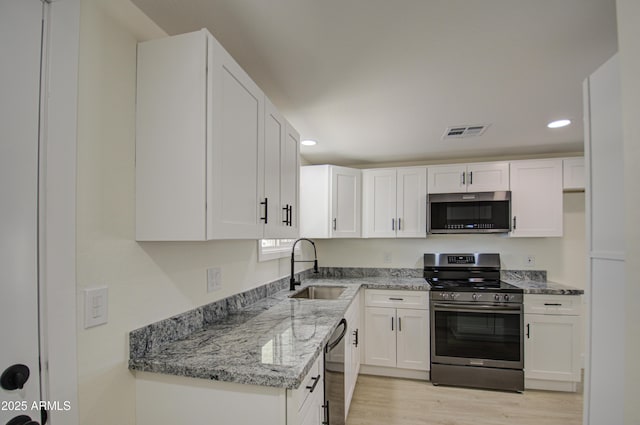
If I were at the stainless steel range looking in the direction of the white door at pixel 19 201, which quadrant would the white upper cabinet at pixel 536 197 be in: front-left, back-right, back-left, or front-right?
back-left

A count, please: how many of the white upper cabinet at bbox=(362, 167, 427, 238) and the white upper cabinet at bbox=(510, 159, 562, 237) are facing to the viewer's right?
0

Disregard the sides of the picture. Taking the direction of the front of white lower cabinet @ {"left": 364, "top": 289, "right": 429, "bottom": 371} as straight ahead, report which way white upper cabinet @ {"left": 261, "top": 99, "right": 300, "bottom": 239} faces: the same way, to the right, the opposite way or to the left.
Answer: to the left

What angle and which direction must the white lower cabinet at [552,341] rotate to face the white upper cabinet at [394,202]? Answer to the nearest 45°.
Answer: approximately 90° to its right

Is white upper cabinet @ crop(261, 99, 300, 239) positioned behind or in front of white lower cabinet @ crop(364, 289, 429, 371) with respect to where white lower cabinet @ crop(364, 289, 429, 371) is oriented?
in front

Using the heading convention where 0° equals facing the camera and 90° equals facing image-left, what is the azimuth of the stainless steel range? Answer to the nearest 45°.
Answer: approximately 0°

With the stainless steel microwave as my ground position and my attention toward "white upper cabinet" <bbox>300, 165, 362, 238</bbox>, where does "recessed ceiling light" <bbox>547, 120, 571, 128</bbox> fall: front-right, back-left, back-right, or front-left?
back-left
